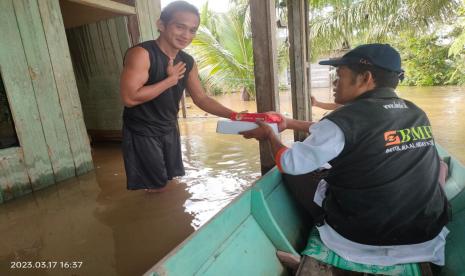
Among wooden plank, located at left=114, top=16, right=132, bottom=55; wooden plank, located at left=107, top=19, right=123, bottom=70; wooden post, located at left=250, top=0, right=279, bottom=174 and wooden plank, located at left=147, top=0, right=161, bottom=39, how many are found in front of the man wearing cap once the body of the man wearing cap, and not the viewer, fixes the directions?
4

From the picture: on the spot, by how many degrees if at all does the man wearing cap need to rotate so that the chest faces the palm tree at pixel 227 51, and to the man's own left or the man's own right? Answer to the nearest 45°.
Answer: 0° — they already face it

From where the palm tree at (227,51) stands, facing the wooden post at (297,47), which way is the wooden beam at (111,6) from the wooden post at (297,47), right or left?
right

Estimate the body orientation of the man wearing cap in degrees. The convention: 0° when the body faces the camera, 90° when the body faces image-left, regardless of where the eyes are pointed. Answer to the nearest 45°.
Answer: approximately 135°

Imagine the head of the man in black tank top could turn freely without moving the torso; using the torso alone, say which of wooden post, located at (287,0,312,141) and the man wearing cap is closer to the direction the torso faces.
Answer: the man wearing cap

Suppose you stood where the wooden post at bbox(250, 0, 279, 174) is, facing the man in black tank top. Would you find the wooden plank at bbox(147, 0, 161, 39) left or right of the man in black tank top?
right

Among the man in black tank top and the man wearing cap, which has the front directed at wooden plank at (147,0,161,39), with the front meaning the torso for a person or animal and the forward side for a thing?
the man wearing cap

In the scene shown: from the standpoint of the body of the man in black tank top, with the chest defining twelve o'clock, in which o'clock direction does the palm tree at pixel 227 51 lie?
The palm tree is roughly at 8 o'clock from the man in black tank top.

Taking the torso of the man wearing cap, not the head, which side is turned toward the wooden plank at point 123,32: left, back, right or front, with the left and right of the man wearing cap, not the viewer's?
front

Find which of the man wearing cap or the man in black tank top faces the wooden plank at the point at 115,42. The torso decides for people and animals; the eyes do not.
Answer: the man wearing cap

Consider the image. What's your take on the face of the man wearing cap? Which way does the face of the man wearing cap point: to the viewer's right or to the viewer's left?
to the viewer's left

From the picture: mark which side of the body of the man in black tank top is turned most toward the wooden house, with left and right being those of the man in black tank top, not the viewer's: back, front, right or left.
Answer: back

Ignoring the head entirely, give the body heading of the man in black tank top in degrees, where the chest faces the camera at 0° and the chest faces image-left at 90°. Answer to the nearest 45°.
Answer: approximately 315°
